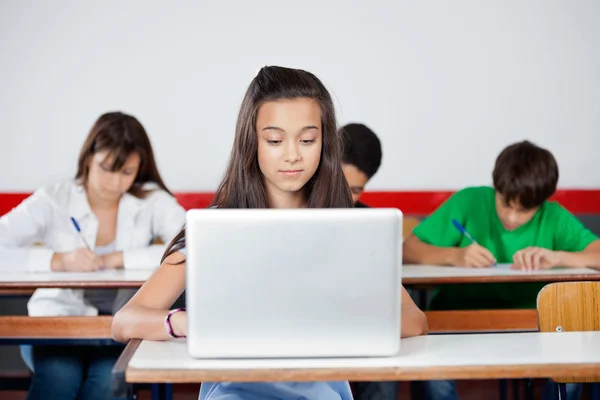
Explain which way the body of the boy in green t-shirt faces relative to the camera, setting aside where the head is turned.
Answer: toward the camera

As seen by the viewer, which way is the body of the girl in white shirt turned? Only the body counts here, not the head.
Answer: toward the camera

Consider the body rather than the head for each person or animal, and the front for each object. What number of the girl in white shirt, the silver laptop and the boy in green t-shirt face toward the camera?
2

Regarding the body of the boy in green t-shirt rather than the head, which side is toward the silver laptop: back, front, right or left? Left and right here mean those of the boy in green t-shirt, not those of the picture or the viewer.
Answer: front

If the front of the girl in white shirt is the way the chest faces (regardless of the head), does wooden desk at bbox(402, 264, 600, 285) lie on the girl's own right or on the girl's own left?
on the girl's own left

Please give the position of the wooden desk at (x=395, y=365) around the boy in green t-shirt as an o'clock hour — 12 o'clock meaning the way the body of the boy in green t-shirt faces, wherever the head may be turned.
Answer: The wooden desk is roughly at 12 o'clock from the boy in green t-shirt.

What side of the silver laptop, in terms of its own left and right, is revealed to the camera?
back

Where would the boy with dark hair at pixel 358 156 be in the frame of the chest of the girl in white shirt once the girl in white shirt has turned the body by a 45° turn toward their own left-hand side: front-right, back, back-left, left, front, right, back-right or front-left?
front-left

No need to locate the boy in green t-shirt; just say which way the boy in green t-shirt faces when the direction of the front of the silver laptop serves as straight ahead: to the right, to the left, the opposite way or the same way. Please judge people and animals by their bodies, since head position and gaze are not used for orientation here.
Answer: the opposite way

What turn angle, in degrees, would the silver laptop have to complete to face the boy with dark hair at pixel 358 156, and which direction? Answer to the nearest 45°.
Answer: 0° — it already faces them

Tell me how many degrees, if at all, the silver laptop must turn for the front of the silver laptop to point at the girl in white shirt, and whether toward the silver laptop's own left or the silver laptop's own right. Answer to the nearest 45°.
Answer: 0° — it already faces them

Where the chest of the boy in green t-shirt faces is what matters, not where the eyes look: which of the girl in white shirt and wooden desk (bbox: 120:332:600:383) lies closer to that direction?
the wooden desk

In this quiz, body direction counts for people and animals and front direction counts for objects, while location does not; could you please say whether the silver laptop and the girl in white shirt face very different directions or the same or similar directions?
very different directions

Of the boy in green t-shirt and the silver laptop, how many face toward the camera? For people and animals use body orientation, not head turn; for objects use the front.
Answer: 1
